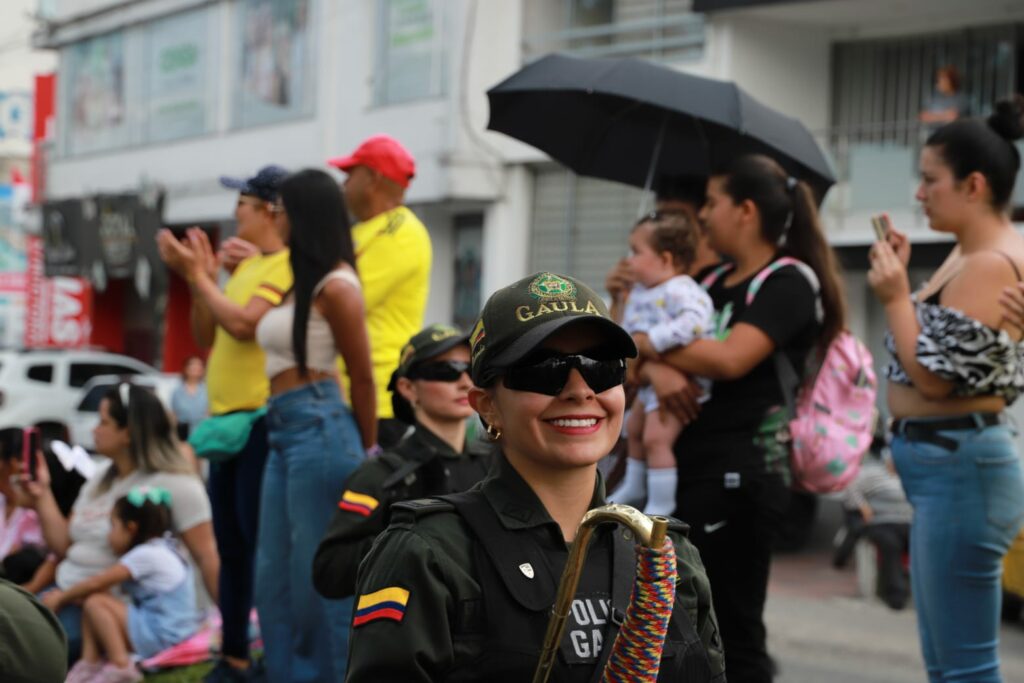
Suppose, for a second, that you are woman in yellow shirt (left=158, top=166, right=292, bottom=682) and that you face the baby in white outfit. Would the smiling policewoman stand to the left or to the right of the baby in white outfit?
right

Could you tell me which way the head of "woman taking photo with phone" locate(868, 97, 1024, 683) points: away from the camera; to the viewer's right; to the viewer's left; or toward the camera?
to the viewer's left

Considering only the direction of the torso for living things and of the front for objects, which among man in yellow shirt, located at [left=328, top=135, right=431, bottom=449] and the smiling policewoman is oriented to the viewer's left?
the man in yellow shirt

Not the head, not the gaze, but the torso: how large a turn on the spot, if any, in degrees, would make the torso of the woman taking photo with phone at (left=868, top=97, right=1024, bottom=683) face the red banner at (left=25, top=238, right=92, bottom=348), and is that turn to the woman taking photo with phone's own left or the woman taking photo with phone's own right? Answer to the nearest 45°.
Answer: approximately 45° to the woman taking photo with phone's own right

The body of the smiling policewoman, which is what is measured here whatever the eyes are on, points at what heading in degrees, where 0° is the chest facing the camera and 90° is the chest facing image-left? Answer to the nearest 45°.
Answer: approximately 315°

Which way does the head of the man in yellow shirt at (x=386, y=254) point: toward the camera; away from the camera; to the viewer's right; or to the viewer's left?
to the viewer's left

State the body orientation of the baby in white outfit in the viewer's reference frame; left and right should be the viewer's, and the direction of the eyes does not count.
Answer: facing to the left of the viewer

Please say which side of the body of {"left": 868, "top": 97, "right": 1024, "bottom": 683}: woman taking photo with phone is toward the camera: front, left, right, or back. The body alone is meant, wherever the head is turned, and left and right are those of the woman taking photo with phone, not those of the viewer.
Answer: left

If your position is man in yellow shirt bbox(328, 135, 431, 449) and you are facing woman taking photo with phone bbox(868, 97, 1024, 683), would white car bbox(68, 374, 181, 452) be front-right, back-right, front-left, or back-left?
back-left

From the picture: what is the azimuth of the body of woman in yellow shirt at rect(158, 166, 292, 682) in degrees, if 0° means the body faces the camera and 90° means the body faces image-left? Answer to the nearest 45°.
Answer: approximately 90°

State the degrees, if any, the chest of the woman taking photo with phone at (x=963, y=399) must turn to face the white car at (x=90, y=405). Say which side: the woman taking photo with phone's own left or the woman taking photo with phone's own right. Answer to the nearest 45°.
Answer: approximately 45° to the woman taking photo with phone's own right

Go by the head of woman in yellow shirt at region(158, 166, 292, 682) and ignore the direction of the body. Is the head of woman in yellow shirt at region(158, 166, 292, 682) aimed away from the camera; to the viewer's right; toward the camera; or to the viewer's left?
to the viewer's left

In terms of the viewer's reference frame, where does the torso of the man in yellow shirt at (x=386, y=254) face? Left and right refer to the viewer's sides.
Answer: facing to the left of the viewer
